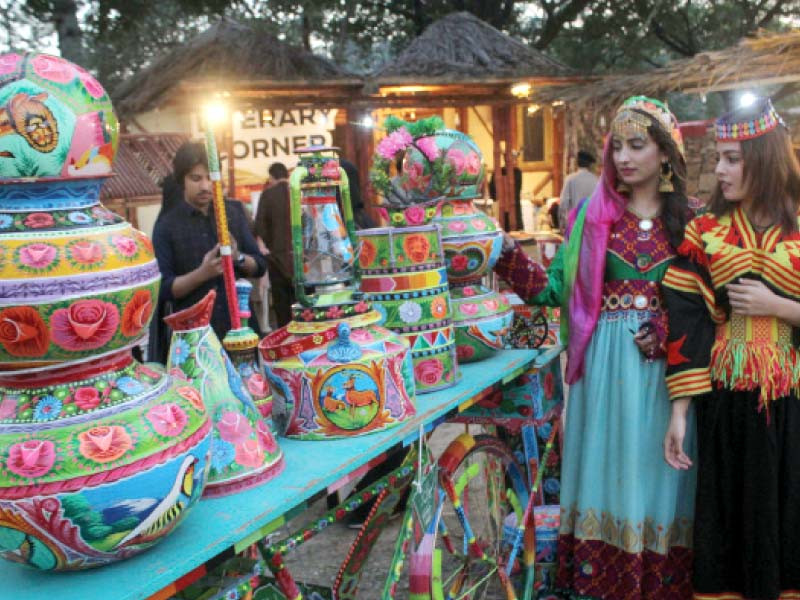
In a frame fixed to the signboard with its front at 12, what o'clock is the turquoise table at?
The turquoise table is roughly at 12 o'clock from the signboard.

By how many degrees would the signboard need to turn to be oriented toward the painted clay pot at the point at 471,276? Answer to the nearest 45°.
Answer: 0° — it already faces it

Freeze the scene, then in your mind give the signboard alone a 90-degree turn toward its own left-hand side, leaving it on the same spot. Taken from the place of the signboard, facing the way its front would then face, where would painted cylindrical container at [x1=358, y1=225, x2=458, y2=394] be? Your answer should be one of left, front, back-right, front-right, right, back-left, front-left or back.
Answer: right

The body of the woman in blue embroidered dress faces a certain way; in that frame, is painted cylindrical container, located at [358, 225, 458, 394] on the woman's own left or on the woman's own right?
on the woman's own right

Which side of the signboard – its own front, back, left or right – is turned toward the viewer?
front

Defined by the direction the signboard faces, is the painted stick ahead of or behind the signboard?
ahead

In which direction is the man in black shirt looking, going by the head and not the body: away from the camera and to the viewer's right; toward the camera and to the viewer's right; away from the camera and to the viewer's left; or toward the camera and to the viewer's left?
toward the camera and to the viewer's right

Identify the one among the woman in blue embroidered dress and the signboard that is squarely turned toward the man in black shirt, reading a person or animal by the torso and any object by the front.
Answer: the signboard

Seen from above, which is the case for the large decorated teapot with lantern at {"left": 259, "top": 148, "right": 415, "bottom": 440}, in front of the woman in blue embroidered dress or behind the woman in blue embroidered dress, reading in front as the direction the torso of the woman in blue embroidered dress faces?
in front

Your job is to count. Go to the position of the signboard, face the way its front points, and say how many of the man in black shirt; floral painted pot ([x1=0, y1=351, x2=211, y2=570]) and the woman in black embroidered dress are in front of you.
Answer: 3

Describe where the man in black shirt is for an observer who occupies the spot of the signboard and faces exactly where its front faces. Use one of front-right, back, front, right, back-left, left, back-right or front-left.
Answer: front

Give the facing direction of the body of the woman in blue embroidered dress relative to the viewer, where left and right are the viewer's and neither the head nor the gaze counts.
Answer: facing the viewer

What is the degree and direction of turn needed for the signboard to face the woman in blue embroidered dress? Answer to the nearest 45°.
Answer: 0° — it already faces them
